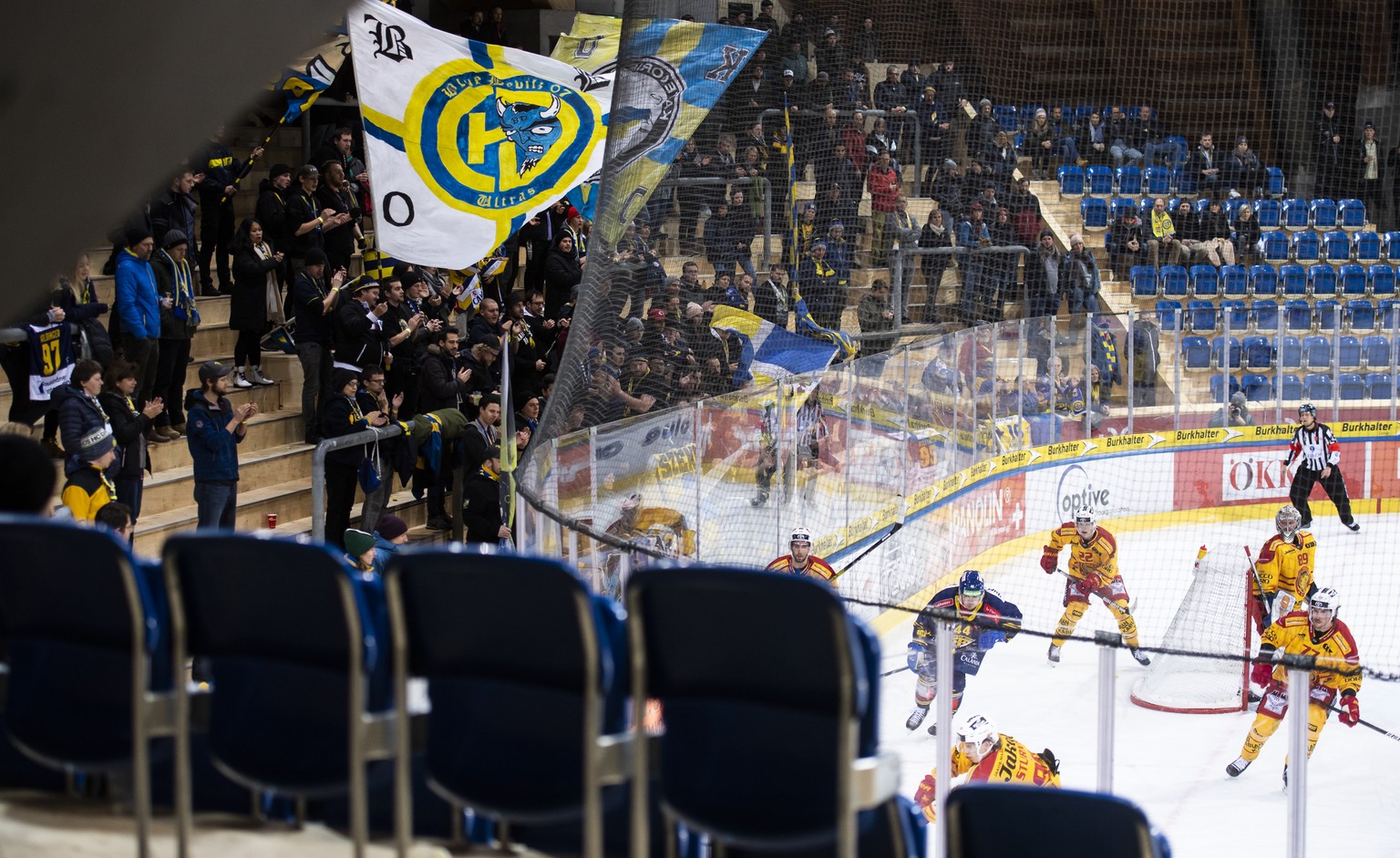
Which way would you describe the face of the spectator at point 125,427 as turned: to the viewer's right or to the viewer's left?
to the viewer's right

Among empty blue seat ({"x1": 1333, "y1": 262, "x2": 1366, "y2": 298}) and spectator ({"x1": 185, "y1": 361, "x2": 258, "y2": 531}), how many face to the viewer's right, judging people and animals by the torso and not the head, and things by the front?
1

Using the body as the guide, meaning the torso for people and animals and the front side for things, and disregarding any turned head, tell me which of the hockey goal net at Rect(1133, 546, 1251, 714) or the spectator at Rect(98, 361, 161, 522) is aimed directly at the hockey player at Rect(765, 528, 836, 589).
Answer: the spectator

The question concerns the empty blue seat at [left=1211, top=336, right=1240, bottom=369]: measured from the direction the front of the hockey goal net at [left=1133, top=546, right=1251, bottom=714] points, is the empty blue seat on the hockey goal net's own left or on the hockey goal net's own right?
on the hockey goal net's own left

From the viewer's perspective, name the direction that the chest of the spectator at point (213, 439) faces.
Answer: to the viewer's right

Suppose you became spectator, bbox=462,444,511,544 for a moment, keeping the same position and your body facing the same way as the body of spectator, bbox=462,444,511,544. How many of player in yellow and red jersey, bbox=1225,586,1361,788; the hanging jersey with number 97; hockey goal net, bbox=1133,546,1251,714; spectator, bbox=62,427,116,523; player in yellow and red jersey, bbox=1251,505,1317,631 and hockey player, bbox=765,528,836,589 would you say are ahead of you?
4

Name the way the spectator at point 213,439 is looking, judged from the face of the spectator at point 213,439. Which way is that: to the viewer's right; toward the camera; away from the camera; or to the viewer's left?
to the viewer's right

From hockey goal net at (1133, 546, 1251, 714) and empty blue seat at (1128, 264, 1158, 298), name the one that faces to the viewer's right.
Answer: the hockey goal net

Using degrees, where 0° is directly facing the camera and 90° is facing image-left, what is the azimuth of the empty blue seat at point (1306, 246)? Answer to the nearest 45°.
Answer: approximately 0°
